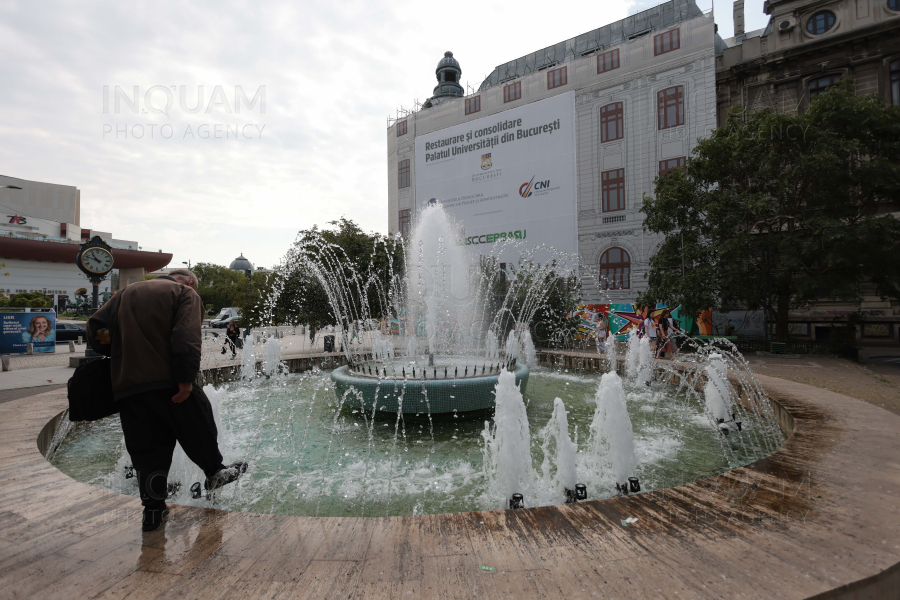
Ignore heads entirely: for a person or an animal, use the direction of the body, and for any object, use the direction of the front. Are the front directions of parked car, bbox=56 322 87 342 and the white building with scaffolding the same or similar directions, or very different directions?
very different directions

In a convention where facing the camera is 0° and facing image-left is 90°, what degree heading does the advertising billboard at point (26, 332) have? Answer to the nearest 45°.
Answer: approximately 0°
